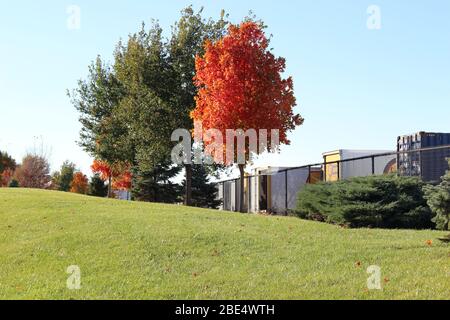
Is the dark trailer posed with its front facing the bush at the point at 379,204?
no

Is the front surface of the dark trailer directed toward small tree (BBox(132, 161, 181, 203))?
no

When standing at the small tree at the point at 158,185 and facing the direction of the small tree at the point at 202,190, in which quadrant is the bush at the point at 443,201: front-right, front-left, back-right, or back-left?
front-right

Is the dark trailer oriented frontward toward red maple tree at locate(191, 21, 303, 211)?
no
